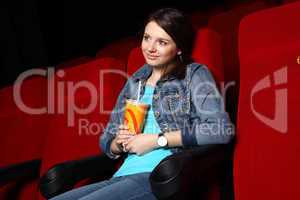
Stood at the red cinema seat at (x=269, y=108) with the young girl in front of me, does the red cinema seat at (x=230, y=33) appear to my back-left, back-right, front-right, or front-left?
front-right

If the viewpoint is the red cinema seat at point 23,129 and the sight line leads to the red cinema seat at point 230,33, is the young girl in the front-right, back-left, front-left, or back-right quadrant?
front-right

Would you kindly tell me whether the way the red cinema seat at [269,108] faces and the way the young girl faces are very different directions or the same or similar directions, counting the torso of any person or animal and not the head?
same or similar directions

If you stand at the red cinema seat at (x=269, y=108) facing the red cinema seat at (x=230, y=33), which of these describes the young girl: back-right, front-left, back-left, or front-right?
front-left

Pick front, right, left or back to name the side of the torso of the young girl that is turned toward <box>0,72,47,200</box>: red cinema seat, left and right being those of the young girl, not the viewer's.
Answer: right

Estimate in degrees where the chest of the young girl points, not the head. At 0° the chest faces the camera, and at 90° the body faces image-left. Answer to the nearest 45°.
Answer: approximately 45°

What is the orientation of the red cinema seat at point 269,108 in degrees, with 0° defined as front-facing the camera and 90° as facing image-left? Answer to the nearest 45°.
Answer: approximately 45°

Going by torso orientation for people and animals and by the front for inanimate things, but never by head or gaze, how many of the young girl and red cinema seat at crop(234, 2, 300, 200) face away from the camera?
0

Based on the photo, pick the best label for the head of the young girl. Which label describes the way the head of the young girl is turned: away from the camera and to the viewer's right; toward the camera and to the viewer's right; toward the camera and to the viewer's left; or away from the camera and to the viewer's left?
toward the camera and to the viewer's left
